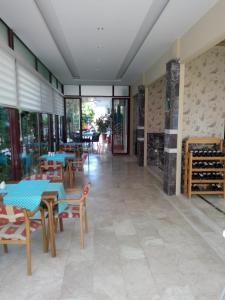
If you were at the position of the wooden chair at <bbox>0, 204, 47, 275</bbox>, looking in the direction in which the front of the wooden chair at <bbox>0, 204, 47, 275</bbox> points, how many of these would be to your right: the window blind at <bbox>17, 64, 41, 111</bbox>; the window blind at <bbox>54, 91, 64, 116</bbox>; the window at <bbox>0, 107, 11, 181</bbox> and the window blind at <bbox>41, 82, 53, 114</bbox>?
0

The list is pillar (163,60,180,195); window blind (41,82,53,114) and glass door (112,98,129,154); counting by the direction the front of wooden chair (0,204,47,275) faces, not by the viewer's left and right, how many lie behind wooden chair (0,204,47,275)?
0

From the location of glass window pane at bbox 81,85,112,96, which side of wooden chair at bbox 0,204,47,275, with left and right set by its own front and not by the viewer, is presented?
front

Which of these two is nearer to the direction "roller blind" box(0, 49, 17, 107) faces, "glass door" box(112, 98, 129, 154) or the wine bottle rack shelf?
the wine bottle rack shelf

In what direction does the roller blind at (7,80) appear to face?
to the viewer's right

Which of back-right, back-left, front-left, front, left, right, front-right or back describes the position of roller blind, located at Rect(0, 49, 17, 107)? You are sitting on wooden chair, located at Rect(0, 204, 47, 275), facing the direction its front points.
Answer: front-left

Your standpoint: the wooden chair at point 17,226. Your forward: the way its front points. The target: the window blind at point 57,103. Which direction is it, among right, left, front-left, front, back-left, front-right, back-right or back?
front-left

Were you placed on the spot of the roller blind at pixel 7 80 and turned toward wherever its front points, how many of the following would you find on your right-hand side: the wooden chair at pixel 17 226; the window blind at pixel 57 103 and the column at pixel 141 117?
1

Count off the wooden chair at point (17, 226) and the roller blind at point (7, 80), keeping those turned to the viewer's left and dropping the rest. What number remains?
0

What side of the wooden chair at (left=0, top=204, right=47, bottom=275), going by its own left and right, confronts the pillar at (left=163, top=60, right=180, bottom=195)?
front

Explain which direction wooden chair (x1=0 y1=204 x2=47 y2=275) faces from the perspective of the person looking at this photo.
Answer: facing away from the viewer and to the right of the viewer

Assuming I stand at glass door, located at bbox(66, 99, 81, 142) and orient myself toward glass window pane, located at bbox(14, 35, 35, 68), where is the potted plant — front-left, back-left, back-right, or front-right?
back-left

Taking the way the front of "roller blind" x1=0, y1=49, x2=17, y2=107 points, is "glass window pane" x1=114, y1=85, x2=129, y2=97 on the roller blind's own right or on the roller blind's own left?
on the roller blind's own left

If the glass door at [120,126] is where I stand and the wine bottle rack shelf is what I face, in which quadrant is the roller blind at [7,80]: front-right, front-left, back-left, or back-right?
front-right

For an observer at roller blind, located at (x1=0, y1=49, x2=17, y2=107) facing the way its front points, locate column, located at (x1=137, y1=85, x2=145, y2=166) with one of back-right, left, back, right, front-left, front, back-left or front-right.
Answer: front-left

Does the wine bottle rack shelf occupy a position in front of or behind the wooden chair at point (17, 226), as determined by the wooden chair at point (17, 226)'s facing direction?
in front

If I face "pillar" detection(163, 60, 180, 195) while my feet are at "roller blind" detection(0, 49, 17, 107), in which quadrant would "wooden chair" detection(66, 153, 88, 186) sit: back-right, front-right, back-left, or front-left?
front-left

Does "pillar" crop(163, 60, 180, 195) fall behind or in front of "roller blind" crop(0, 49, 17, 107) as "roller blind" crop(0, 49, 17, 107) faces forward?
in front

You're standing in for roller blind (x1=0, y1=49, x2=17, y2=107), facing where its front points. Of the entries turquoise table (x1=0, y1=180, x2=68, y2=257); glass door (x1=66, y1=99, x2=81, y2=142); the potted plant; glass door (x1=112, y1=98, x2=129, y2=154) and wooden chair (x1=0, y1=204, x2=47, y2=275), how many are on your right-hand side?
2
